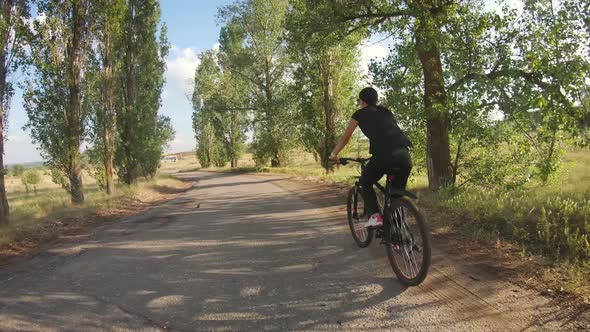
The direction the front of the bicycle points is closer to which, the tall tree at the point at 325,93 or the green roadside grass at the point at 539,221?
the tall tree

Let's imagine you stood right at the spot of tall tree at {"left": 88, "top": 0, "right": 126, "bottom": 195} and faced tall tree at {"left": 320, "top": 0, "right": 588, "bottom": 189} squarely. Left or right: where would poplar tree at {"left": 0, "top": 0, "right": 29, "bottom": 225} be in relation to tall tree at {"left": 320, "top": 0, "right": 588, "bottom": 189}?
right

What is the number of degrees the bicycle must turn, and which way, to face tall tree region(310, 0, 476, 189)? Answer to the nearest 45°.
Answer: approximately 45° to its right

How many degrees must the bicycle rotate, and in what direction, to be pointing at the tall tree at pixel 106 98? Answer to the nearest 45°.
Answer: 0° — it already faces it

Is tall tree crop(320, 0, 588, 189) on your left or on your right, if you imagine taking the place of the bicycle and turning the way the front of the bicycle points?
on your right

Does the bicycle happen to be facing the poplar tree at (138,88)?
yes

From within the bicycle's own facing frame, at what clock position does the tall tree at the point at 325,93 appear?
The tall tree is roughly at 1 o'clock from the bicycle.

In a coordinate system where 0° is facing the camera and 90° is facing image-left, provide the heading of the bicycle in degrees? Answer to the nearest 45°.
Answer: approximately 135°
